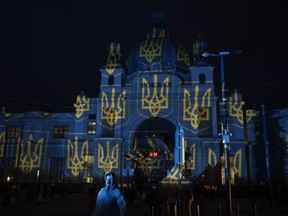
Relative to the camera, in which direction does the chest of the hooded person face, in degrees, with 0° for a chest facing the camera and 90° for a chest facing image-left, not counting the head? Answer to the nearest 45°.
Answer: approximately 45°
